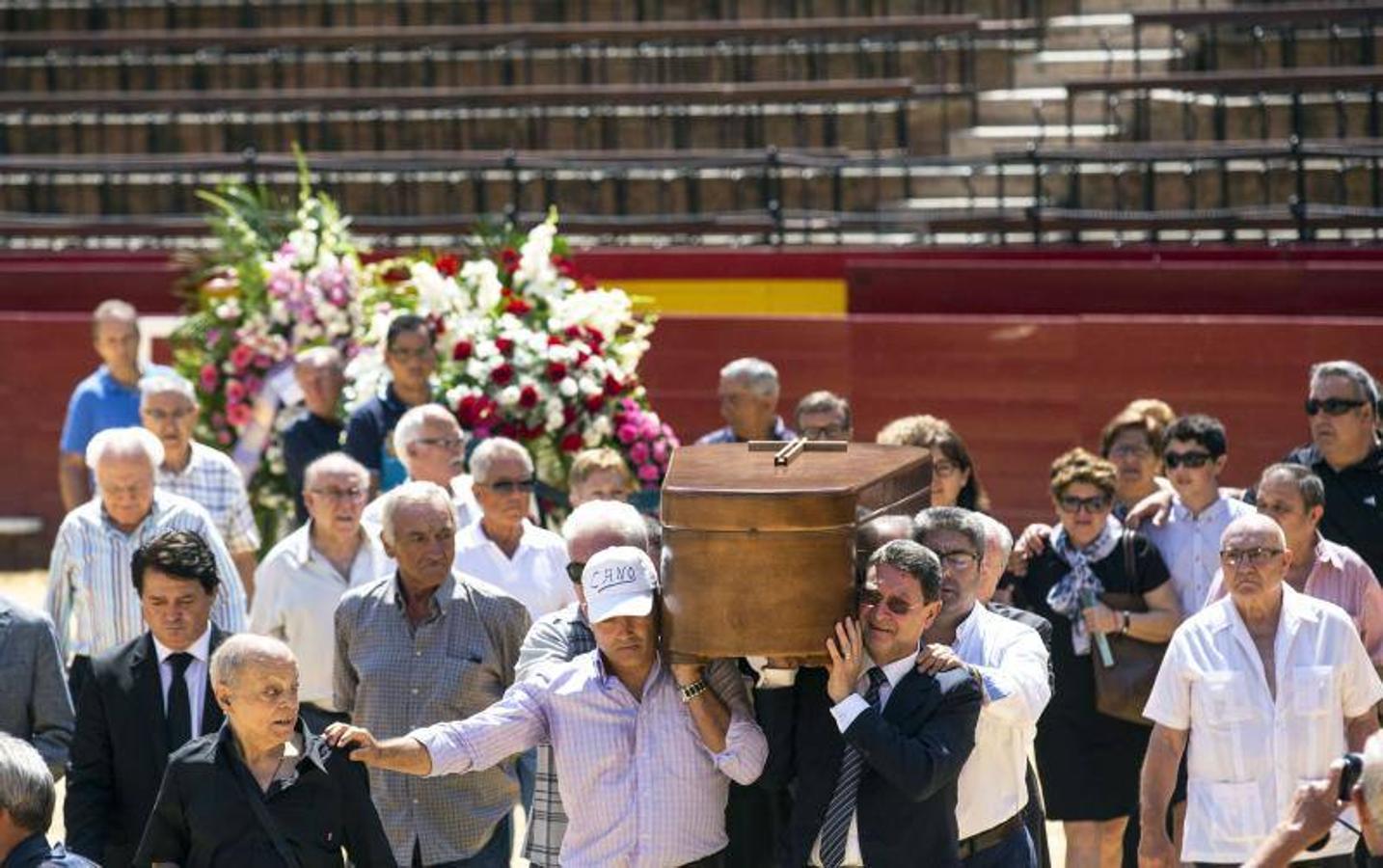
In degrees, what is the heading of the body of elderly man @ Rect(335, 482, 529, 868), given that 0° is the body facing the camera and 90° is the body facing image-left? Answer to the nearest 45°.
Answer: approximately 0°

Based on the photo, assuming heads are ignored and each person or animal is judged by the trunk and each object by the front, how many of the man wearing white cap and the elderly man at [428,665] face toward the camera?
2

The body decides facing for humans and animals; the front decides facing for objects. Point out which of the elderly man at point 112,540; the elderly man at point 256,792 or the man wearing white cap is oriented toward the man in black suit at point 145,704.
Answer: the elderly man at point 112,540

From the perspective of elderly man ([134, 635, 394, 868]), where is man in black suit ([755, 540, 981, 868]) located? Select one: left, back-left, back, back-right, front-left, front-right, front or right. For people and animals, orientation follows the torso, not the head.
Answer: left

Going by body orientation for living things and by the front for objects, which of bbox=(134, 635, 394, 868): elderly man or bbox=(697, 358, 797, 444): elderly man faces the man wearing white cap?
bbox=(697, 358, 797, 444): elderly man

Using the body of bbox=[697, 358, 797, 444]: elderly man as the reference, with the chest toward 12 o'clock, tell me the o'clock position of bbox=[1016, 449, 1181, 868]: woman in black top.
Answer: The woman in black top is roughly at 11 o'clock from the elderly man.

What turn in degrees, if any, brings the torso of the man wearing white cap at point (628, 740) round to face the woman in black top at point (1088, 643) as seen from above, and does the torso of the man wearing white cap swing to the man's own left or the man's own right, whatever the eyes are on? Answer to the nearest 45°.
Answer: approximately 135° to the man's own left
